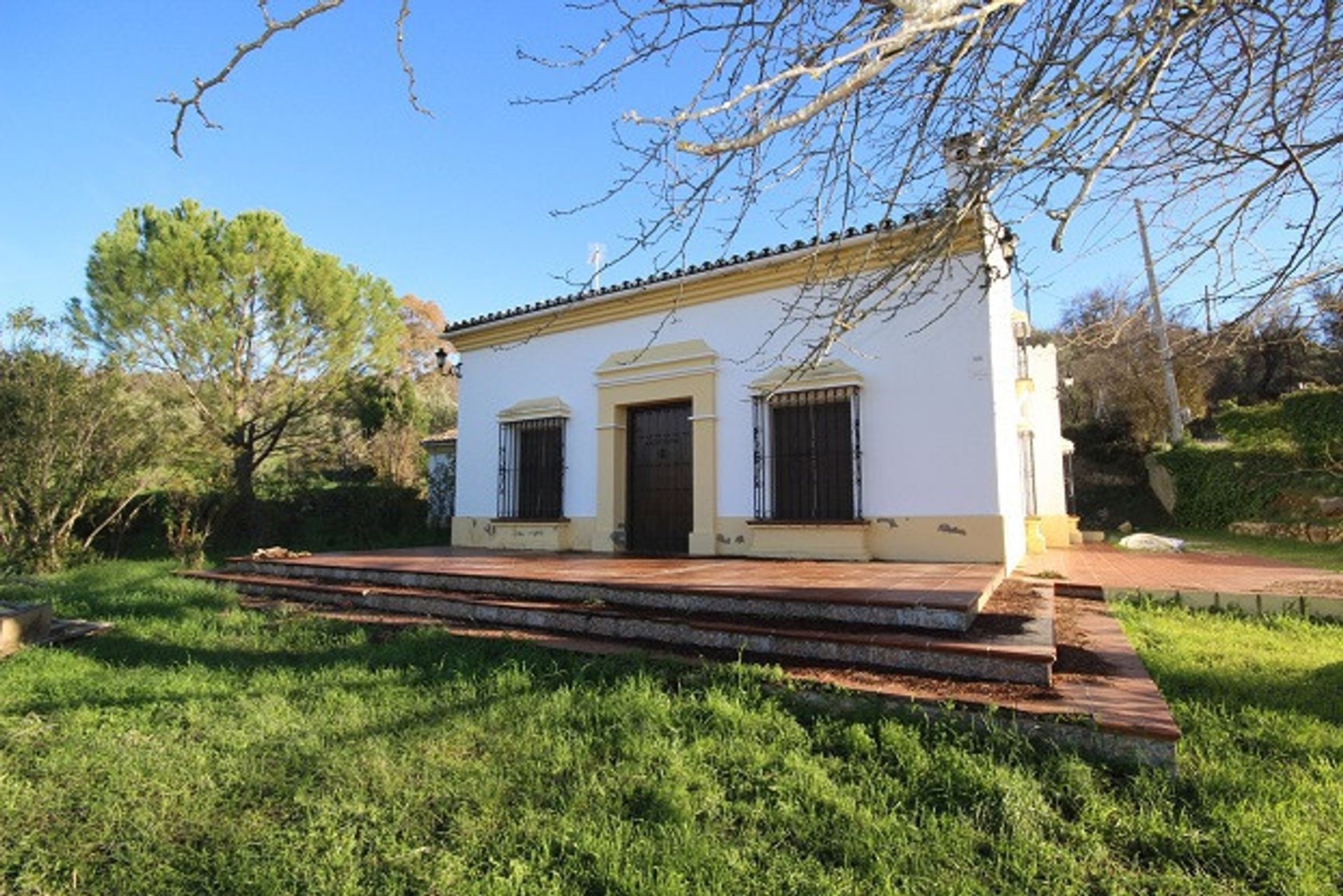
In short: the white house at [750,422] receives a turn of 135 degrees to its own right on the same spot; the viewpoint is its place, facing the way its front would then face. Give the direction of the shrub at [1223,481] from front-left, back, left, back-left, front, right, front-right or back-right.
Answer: front-right

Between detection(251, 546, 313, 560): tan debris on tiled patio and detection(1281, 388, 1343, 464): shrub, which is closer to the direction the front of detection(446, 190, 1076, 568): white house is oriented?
the tan debris on tiled patio

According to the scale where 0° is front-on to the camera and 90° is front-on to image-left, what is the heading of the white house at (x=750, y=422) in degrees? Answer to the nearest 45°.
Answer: approximately 45°
